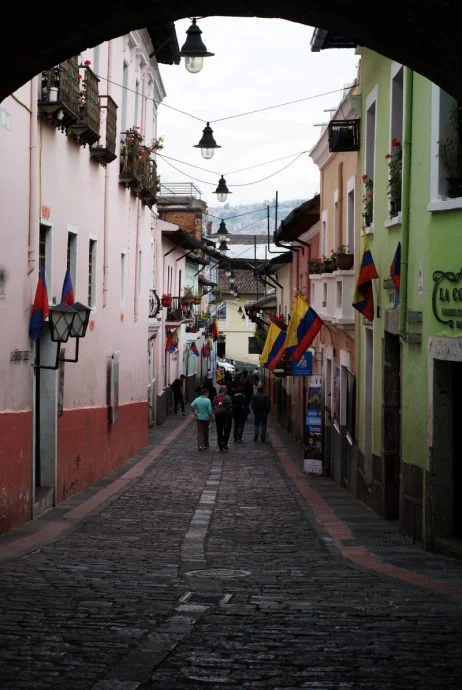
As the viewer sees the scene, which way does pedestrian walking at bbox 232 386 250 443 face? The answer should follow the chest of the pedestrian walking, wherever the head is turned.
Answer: away from the camera

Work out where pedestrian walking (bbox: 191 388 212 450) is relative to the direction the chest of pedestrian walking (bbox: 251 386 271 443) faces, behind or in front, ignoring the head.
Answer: behind

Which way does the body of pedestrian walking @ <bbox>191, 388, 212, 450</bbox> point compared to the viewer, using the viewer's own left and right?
facing away from the viewer

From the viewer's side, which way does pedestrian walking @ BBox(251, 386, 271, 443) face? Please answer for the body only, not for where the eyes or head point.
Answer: away from the camera

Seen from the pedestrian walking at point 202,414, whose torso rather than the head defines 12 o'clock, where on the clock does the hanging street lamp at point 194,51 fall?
The hanging street lamp is roughly at 6 o'clock from the pedestrian walking.

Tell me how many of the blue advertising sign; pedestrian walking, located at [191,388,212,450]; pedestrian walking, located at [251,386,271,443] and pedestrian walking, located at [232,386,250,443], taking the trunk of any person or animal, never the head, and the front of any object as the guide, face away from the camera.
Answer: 3

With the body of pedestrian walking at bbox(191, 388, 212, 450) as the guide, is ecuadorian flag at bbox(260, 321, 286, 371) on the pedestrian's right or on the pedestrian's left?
on the pedestrian's right
